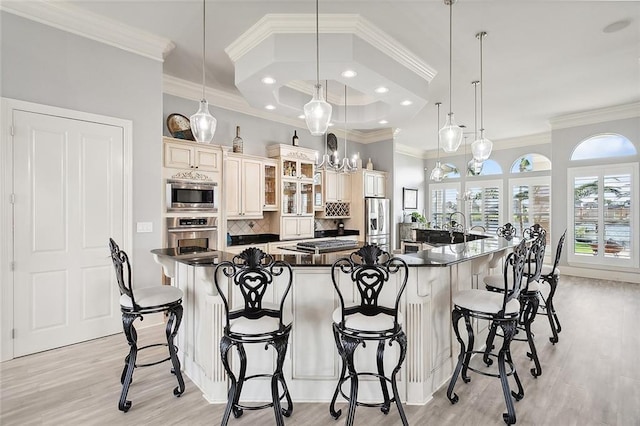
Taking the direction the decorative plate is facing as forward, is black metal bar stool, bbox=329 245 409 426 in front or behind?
in front

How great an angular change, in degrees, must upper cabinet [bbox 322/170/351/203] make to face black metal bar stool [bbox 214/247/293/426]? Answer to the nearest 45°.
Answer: approximately 45° to its right

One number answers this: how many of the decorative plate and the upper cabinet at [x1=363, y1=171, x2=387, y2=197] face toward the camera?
2

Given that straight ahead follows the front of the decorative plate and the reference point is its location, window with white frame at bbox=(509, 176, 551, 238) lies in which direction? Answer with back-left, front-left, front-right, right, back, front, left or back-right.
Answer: left

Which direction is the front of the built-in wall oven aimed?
toward the camera

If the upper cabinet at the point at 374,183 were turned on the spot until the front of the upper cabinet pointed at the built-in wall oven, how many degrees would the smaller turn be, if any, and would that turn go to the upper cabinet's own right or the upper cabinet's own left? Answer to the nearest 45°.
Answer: approximately 45° to the upper cabinet's own right

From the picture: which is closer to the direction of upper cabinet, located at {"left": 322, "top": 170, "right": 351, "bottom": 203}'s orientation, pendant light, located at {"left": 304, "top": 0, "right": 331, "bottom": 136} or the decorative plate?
the pendant light

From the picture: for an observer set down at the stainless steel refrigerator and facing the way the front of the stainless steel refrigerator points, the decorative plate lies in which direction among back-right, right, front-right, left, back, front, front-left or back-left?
right

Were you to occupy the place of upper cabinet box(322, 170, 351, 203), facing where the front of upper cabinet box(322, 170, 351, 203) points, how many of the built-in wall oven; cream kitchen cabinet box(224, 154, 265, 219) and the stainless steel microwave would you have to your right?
3

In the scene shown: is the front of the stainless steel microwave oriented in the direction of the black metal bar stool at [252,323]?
yes

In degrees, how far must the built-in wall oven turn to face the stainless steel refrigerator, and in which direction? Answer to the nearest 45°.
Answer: approximately 90° to its left

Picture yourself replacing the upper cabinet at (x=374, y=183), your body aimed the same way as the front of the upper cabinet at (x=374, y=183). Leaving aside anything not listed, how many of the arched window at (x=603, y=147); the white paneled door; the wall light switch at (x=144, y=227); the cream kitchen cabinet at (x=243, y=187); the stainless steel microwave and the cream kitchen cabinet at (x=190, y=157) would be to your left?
1

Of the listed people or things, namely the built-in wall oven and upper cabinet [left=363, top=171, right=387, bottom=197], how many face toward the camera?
2

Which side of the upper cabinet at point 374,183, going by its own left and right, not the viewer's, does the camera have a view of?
front

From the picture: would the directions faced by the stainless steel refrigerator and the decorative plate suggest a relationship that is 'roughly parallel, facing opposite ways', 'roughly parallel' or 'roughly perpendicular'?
roughly parallel

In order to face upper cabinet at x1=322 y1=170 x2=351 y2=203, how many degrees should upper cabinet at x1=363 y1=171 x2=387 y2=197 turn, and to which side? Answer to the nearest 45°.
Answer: approximately 45° to its right

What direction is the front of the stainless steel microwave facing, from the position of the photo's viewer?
facing the viewer

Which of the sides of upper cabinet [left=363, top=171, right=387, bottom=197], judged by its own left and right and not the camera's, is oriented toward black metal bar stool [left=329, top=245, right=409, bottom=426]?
front
